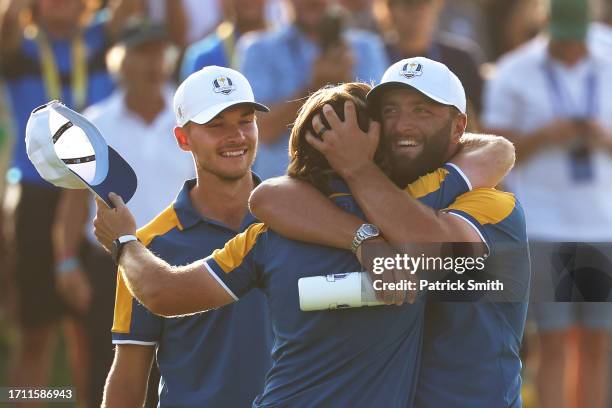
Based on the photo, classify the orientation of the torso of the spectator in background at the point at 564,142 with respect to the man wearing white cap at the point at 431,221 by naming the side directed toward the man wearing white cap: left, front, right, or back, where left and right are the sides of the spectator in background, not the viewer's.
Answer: front

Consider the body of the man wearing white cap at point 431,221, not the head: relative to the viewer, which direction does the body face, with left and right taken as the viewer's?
facing the viewer and to the left of the viewer

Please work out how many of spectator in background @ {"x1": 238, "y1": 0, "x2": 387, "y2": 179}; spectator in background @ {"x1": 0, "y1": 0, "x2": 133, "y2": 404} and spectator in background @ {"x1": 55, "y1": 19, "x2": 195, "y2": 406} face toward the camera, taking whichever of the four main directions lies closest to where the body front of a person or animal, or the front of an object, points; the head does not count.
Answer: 3

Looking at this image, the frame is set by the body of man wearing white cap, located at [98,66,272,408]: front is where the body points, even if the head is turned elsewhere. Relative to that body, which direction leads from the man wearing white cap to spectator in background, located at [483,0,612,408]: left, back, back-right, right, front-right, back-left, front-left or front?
left

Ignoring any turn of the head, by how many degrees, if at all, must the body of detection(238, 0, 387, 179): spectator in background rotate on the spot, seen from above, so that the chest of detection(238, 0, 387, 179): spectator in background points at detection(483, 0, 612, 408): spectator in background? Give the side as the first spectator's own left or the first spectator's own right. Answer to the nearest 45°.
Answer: approximately 90° to the first spectator's own left

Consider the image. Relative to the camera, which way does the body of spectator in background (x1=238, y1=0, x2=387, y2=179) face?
toward the camera

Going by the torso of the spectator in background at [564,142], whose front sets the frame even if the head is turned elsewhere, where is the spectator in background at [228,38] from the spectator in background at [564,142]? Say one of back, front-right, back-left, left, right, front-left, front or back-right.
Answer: right

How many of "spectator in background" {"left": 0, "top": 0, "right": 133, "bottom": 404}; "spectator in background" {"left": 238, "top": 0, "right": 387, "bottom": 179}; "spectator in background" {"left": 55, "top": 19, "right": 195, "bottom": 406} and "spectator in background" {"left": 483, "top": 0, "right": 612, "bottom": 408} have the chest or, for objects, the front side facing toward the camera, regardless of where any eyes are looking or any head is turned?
4

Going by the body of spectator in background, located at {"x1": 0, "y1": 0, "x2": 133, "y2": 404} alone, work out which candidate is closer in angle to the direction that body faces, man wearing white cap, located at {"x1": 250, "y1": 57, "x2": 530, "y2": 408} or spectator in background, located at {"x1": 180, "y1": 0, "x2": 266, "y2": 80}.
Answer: the man wearing white cap

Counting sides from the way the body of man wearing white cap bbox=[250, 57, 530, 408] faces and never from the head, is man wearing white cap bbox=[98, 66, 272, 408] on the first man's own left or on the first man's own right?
on the first man's own right

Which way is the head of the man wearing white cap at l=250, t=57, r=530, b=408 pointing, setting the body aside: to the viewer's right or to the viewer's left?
to the viewer's left

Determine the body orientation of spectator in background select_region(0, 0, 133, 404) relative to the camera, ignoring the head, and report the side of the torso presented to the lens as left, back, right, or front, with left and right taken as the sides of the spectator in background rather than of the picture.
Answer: front

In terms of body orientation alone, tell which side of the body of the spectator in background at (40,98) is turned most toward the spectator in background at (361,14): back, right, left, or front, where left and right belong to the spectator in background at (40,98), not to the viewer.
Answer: left

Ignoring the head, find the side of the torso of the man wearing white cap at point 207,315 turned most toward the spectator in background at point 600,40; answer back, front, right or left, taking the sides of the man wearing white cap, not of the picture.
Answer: back
